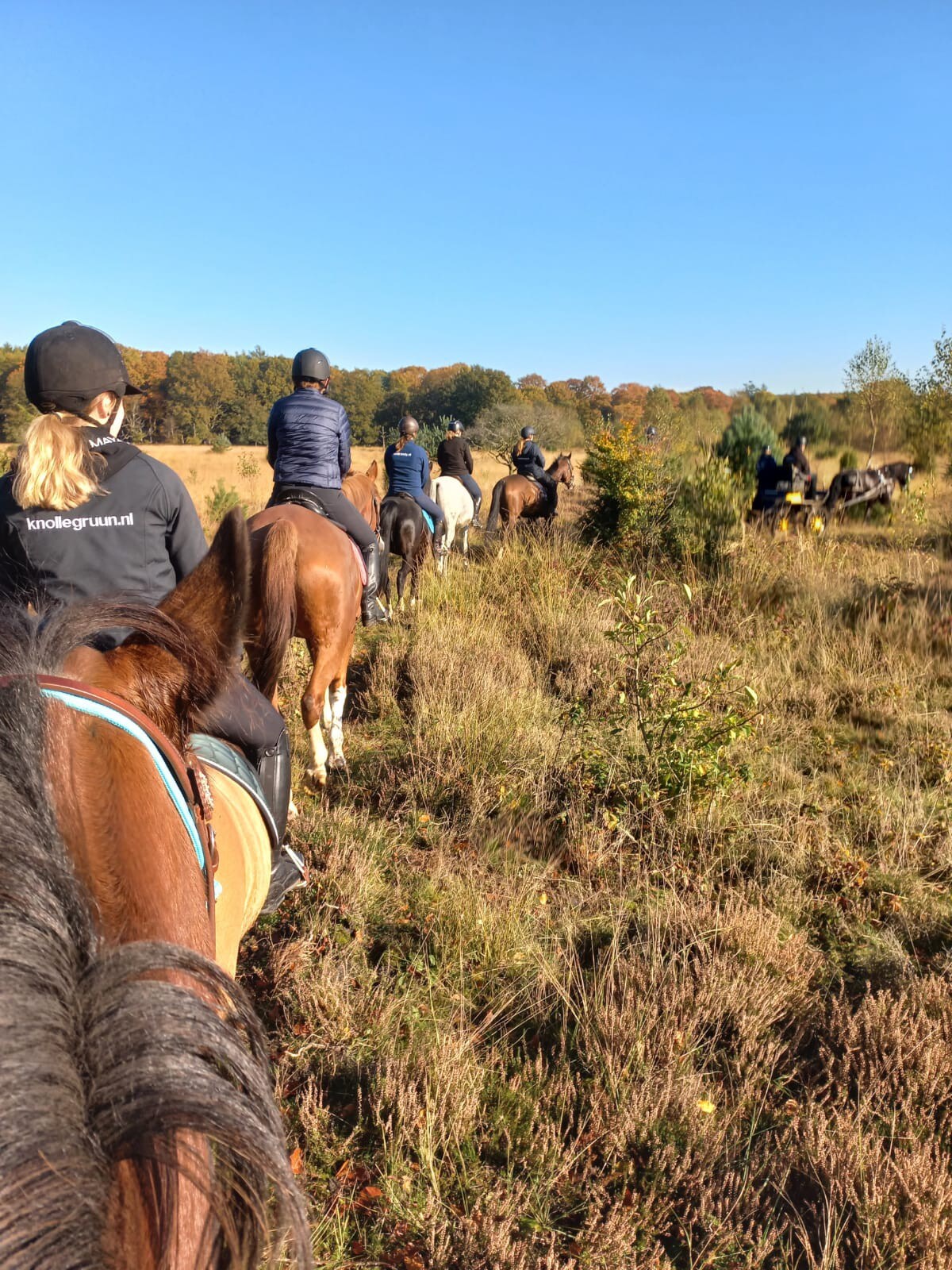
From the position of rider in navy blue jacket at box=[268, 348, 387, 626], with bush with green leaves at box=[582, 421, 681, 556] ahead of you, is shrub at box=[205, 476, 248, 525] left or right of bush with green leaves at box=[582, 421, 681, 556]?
left

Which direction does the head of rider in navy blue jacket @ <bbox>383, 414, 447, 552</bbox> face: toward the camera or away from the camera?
away from the camera

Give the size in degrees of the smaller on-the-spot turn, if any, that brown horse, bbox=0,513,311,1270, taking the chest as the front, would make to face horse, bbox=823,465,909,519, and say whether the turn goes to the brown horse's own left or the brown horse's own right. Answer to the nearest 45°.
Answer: approximately 45° to the brown horse's own right

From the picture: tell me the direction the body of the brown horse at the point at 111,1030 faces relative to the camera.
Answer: away from the camera

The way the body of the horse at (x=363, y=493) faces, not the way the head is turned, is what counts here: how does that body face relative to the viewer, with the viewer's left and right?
facing away from the viewer and to the right of the viewer

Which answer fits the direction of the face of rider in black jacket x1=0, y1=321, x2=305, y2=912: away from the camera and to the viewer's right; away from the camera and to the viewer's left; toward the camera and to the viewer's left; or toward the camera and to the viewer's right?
away from the camera and to the viewer's right

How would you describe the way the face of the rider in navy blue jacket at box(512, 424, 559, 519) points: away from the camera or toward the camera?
away from the camera

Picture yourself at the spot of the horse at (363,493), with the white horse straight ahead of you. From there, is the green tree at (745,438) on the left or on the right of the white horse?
right

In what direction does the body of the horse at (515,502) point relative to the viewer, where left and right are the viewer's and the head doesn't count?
facing away from the viewer and to the right of the viewer

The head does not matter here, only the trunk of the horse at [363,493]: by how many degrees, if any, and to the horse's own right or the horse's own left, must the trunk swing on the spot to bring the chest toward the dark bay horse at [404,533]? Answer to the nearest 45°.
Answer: approximately 45° to the horse's own left

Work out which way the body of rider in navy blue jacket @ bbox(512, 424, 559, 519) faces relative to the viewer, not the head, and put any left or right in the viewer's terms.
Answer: facing away from the viewer and to the right of the viewer
